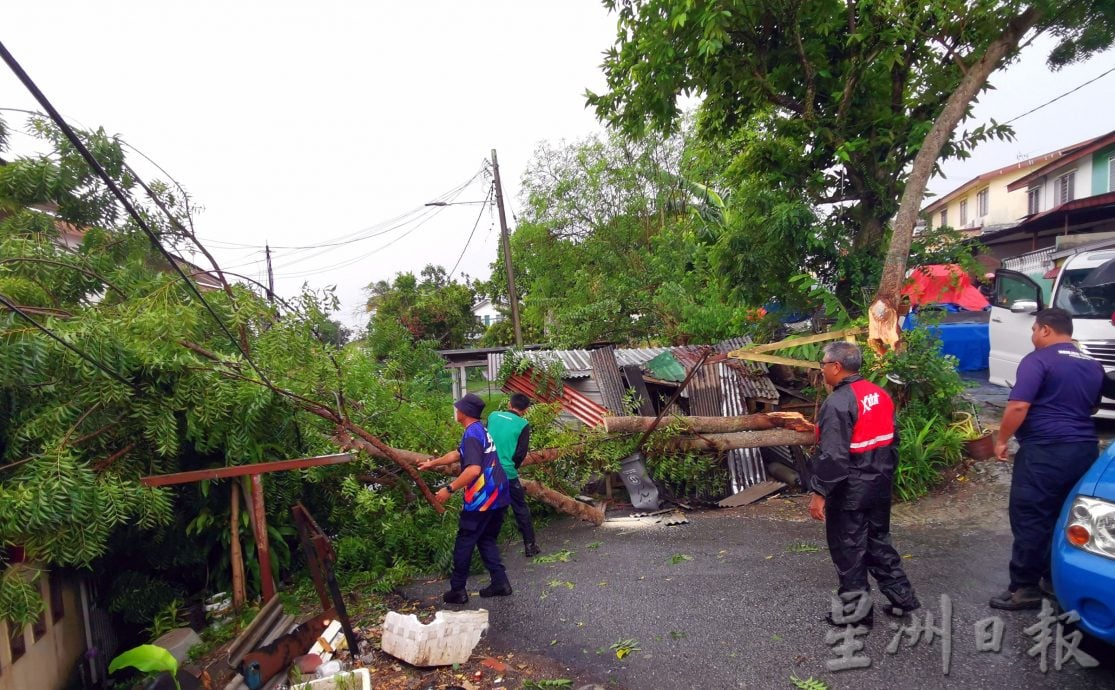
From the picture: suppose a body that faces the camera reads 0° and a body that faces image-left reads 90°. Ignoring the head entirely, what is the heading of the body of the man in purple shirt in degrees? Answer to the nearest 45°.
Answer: approximately 135°

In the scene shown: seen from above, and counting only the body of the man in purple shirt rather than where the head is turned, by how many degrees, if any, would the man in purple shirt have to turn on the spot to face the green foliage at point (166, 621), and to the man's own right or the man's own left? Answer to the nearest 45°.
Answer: approximately 90° to the man's own left

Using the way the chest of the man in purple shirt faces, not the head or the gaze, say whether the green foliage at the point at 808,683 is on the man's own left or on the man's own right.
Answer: on the man's own left

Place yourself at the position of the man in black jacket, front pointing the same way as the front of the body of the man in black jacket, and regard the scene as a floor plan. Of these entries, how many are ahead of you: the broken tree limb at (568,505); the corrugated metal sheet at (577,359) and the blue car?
2

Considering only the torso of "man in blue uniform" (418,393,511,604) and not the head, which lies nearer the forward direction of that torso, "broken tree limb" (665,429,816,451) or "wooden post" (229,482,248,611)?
the wooden post

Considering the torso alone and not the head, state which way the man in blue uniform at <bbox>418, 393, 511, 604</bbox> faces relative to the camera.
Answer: to the viewer's left

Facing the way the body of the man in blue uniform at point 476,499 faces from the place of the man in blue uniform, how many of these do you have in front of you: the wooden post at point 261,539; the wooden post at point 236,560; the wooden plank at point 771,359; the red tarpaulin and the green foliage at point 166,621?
3

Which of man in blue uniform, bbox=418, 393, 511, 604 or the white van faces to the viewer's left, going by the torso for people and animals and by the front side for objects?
the man in blue uniform

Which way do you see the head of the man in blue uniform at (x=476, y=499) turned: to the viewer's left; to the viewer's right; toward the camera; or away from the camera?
to the viewer's left

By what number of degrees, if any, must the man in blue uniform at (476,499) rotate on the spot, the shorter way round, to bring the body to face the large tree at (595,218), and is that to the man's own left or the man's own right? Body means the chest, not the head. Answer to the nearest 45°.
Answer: approximately 90° to the man's own right

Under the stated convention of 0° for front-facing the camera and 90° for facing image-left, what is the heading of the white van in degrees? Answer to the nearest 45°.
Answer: approximately 0°

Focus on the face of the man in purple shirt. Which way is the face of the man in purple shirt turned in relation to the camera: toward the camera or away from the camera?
away from the camera

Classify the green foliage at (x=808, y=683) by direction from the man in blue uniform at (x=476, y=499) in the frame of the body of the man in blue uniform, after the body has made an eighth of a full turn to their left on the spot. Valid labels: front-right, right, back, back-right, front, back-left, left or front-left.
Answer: left
